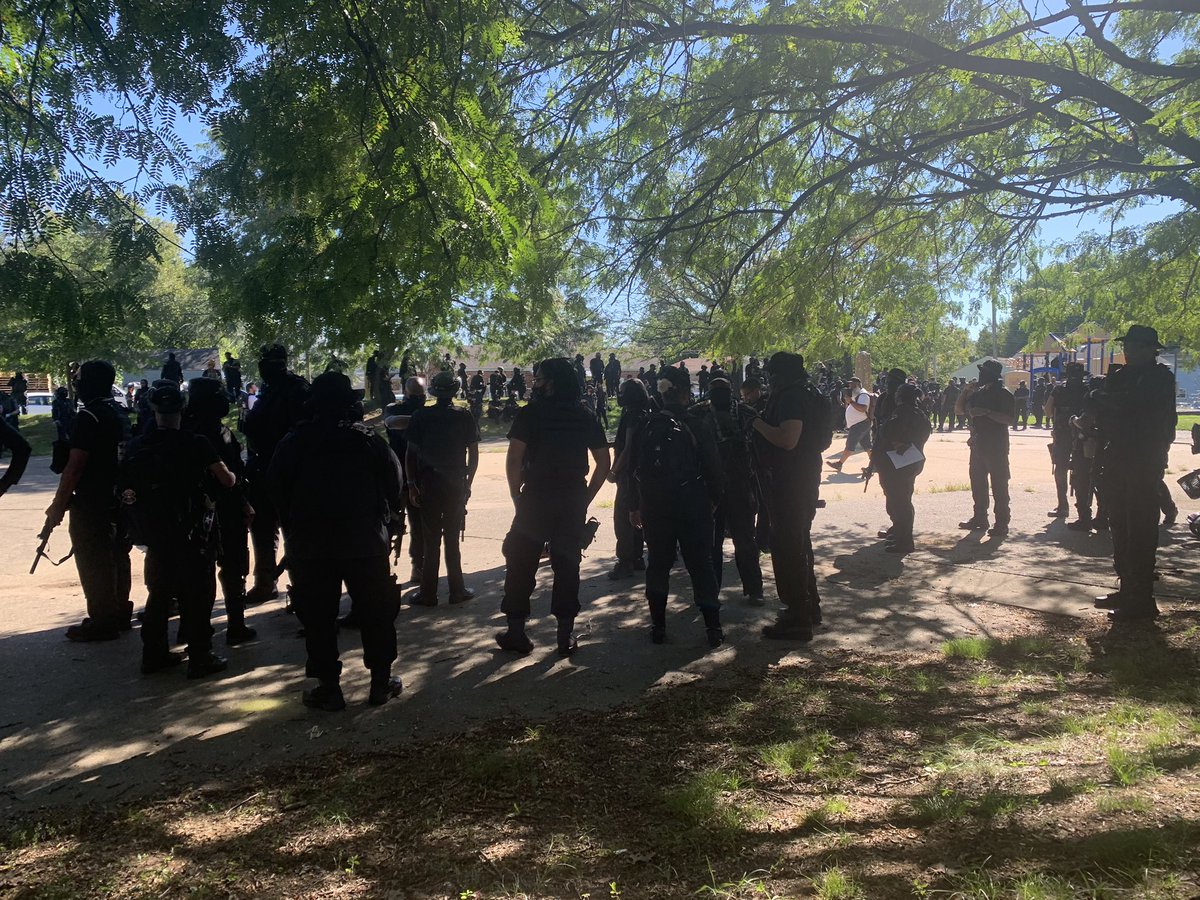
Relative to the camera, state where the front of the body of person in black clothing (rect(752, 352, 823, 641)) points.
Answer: to the viewer's left

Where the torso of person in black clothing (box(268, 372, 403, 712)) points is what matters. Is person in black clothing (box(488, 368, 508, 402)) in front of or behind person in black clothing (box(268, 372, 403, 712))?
in front

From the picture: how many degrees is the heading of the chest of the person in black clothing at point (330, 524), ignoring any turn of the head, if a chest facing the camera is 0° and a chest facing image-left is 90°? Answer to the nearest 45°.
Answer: approximately 225°

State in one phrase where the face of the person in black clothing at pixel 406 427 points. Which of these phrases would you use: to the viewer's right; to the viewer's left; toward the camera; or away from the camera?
away from the camera

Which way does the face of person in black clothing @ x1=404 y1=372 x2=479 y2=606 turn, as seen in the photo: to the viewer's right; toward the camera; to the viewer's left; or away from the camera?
away from the camera

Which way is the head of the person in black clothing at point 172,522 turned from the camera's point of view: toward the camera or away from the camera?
away from the camera

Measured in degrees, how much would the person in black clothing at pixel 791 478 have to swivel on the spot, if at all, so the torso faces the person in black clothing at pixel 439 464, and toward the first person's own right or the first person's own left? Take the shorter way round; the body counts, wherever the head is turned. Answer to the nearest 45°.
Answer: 0° — they already face them

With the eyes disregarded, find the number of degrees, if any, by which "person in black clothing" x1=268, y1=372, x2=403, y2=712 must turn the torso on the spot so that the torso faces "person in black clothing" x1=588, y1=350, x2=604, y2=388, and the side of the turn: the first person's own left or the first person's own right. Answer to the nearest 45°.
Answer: approximately 45° to the first person's own left

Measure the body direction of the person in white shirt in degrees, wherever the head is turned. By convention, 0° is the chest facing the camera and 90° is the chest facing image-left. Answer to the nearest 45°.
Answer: approximately 90°

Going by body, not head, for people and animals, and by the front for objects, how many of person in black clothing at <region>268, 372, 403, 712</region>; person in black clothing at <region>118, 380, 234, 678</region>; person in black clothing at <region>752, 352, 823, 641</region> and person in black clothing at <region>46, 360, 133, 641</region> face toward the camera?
0
